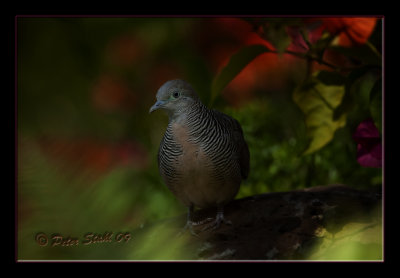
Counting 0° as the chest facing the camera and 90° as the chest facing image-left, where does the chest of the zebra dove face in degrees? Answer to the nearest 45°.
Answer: approximately 45°

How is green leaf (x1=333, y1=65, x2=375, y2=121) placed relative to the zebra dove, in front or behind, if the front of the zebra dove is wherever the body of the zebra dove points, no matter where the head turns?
behind

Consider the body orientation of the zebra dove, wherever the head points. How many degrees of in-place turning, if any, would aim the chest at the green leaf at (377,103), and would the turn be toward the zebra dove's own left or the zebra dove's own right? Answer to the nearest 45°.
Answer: approximately 135° to the zebra dove's own left

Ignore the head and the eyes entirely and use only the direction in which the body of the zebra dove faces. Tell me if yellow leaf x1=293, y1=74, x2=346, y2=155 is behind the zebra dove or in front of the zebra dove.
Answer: behind
